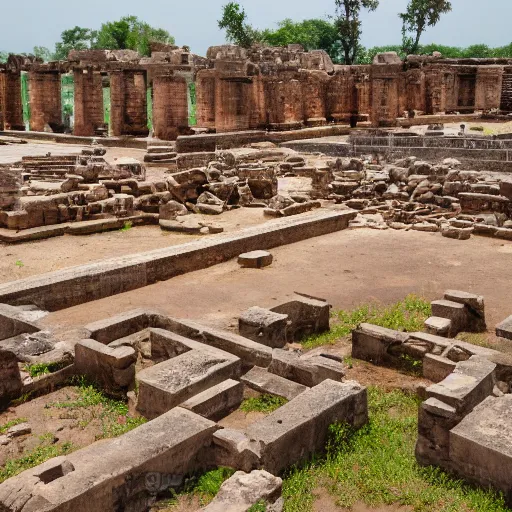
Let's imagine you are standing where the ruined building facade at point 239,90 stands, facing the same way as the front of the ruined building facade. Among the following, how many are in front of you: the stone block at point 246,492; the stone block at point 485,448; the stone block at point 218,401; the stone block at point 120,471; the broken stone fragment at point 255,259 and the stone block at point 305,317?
6

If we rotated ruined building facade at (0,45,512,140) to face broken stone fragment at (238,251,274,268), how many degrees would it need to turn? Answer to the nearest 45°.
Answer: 0° — it already faces it

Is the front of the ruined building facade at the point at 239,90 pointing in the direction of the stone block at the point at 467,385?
yes

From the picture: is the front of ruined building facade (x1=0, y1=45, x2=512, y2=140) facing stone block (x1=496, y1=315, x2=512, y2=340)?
yes

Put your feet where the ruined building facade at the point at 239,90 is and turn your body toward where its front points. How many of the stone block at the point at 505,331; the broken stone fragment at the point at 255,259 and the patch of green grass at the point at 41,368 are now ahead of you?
3

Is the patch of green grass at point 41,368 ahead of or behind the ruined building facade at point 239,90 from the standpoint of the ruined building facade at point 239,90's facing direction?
ahead

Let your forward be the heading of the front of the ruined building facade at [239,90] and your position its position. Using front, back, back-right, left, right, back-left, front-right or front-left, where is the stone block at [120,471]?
front

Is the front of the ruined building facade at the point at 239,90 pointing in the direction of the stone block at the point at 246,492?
yes

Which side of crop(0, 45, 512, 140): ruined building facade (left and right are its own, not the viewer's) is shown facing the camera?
front

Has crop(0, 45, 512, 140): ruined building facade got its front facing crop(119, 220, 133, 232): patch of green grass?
yes

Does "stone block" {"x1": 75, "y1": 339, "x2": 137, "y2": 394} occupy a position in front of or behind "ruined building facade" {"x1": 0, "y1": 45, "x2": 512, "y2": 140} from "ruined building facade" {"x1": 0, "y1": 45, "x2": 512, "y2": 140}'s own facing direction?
in front

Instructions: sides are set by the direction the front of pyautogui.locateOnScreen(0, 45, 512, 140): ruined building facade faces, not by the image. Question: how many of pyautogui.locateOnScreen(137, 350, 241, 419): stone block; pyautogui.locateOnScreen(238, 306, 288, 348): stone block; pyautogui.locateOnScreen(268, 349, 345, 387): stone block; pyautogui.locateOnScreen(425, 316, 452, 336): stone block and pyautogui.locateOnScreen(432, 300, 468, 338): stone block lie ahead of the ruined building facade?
5

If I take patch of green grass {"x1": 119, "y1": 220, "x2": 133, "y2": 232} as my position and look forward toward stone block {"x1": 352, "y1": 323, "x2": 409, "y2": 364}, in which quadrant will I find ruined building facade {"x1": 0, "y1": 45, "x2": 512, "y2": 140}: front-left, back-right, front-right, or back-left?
back-left

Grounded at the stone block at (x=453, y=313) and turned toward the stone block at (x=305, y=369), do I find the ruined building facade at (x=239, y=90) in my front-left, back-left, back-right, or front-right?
back-right

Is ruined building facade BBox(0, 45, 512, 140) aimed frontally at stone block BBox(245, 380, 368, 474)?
yes

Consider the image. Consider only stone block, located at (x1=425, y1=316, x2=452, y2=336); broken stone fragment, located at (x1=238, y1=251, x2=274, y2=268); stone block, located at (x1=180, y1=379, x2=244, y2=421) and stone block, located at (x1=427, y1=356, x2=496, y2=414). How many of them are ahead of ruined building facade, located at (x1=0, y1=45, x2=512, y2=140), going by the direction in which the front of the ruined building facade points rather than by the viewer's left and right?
4

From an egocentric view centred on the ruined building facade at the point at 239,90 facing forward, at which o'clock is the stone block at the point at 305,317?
The stone block is roughly at 12 o'clock from the ruined building facade.

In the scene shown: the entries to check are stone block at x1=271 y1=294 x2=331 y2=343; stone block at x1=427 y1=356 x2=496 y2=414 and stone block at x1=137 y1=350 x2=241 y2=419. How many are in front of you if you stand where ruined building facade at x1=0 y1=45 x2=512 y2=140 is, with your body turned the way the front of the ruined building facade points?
3

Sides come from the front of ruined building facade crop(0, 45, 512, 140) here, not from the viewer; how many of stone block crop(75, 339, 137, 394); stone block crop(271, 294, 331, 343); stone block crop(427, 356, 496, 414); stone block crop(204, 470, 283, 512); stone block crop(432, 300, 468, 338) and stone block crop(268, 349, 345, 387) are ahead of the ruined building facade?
6
